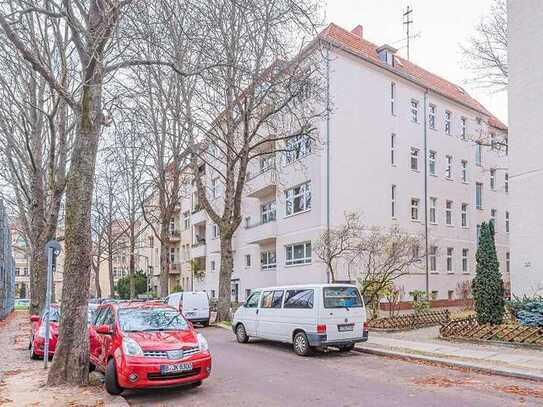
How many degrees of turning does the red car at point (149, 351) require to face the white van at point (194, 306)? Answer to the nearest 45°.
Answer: approximately 135° to its left

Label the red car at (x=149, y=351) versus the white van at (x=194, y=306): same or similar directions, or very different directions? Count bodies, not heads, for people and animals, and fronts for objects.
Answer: very different directions

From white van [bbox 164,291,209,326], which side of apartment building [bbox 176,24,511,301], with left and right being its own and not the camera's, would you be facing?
front

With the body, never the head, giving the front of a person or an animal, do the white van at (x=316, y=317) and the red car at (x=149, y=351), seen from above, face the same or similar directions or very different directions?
very different directions

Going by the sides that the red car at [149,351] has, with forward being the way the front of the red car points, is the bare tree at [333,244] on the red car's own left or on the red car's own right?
on the red car's own left

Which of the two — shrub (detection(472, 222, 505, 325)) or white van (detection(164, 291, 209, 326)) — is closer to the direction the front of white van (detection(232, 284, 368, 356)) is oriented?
the white van

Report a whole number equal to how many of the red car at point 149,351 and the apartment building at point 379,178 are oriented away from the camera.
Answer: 0

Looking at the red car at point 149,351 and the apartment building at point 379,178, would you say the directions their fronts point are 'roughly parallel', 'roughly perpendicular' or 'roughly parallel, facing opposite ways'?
roughly perpendicular

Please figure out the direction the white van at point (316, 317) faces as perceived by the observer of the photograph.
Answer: facing away from the viewer and to the left of the viewer
